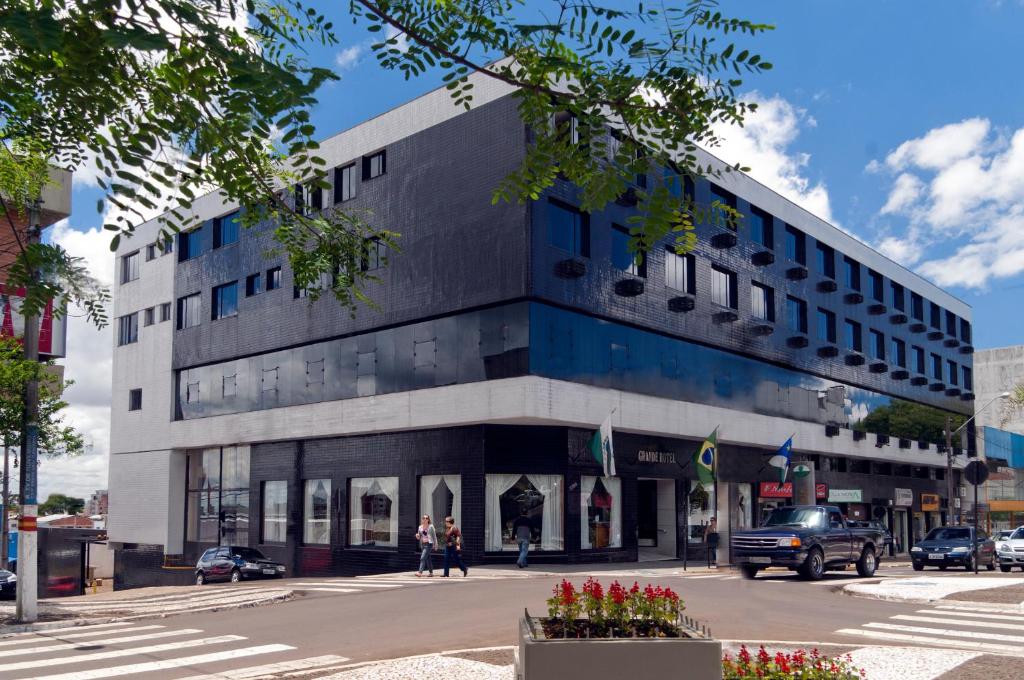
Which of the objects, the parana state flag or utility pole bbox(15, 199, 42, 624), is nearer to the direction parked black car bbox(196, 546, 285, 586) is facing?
the parana state flag

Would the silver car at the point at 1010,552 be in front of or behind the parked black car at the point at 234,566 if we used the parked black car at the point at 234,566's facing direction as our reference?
in front

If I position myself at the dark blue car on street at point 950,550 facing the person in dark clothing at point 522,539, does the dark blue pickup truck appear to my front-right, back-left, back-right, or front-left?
front-left

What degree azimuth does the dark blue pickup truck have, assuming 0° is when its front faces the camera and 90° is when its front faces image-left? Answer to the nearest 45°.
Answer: approximately 45°

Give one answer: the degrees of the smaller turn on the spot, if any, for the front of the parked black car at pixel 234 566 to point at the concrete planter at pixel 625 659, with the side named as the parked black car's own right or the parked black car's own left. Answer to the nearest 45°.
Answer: approximately 45° to the parked black car's own right

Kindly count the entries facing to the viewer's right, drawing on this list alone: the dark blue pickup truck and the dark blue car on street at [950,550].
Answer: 0

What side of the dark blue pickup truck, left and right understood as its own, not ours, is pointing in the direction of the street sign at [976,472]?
back

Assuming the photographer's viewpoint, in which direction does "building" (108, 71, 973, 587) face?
facing the viewer and to the right of the viewer

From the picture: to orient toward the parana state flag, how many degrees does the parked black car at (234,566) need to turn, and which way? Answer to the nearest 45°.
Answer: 0° — it already faces it

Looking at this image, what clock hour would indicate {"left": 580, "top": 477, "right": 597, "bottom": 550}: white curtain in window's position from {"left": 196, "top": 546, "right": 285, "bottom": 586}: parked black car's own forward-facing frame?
The white curtain in window is roughly at 11 o'clock from the parked black car.

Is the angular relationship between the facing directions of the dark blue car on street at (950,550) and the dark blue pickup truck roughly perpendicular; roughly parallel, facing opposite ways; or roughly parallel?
roughly parallel

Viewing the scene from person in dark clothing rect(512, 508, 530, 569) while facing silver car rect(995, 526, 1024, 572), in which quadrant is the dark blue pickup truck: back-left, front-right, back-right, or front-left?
front-right

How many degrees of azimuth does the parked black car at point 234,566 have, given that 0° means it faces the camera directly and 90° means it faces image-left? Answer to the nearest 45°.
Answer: approximately 315°

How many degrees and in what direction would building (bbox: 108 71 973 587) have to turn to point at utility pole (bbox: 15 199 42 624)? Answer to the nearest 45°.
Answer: approximately 45° to its right

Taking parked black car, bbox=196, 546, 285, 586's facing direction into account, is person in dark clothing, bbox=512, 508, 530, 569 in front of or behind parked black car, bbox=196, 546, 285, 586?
in front
